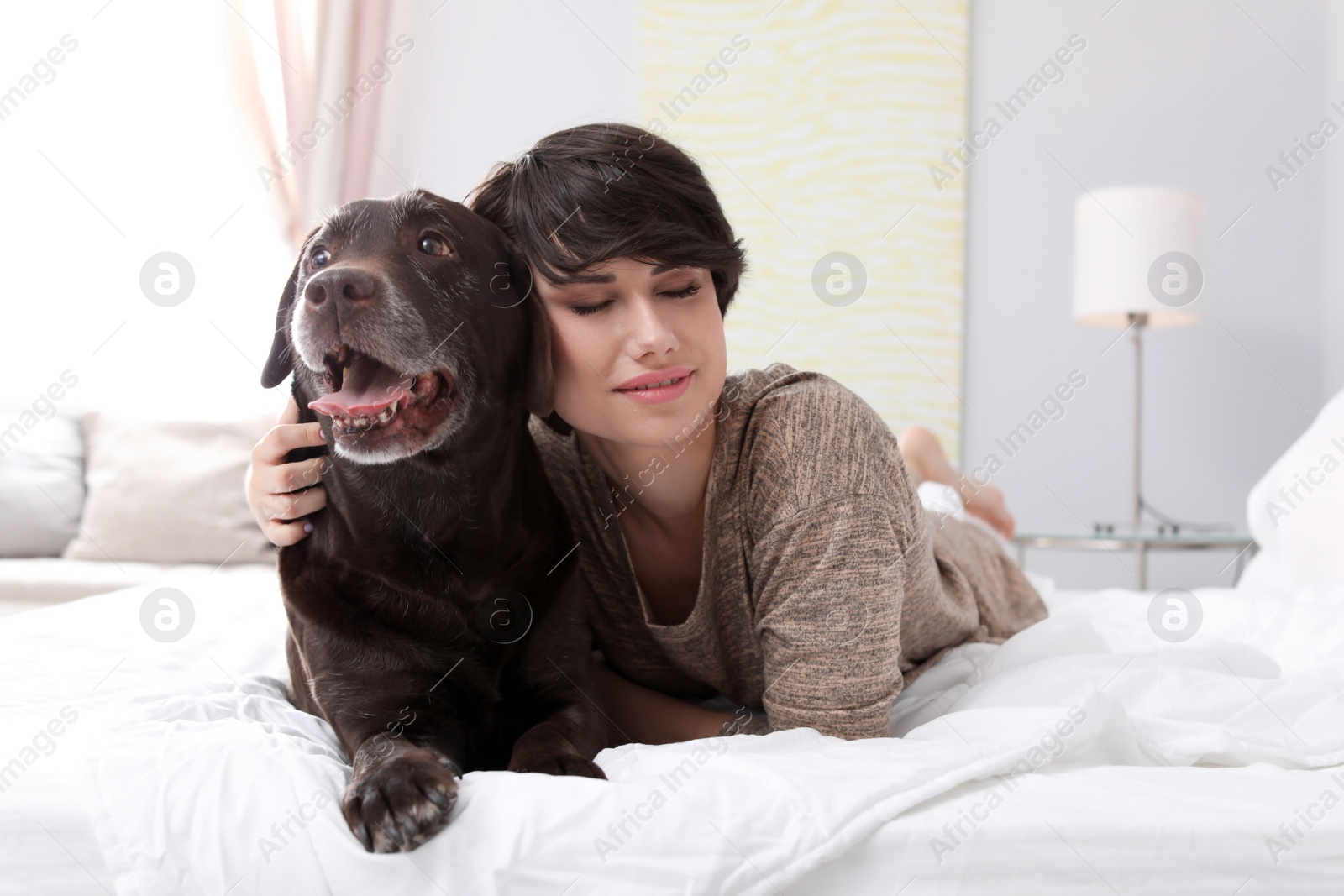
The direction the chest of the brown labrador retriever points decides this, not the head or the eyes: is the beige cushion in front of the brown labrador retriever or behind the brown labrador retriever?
behind

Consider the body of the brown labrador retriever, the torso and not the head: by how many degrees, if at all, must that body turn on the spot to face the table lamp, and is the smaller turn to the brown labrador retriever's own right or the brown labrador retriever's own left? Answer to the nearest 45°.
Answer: approximately 135° to the brown labrador retriever's own left

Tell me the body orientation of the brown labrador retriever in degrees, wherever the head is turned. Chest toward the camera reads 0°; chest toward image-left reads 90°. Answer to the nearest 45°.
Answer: approximately 0°

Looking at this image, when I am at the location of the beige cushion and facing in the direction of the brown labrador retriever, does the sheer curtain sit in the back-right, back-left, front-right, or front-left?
back-left

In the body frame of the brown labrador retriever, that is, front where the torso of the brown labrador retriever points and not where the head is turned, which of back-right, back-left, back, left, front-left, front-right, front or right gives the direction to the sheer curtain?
back
